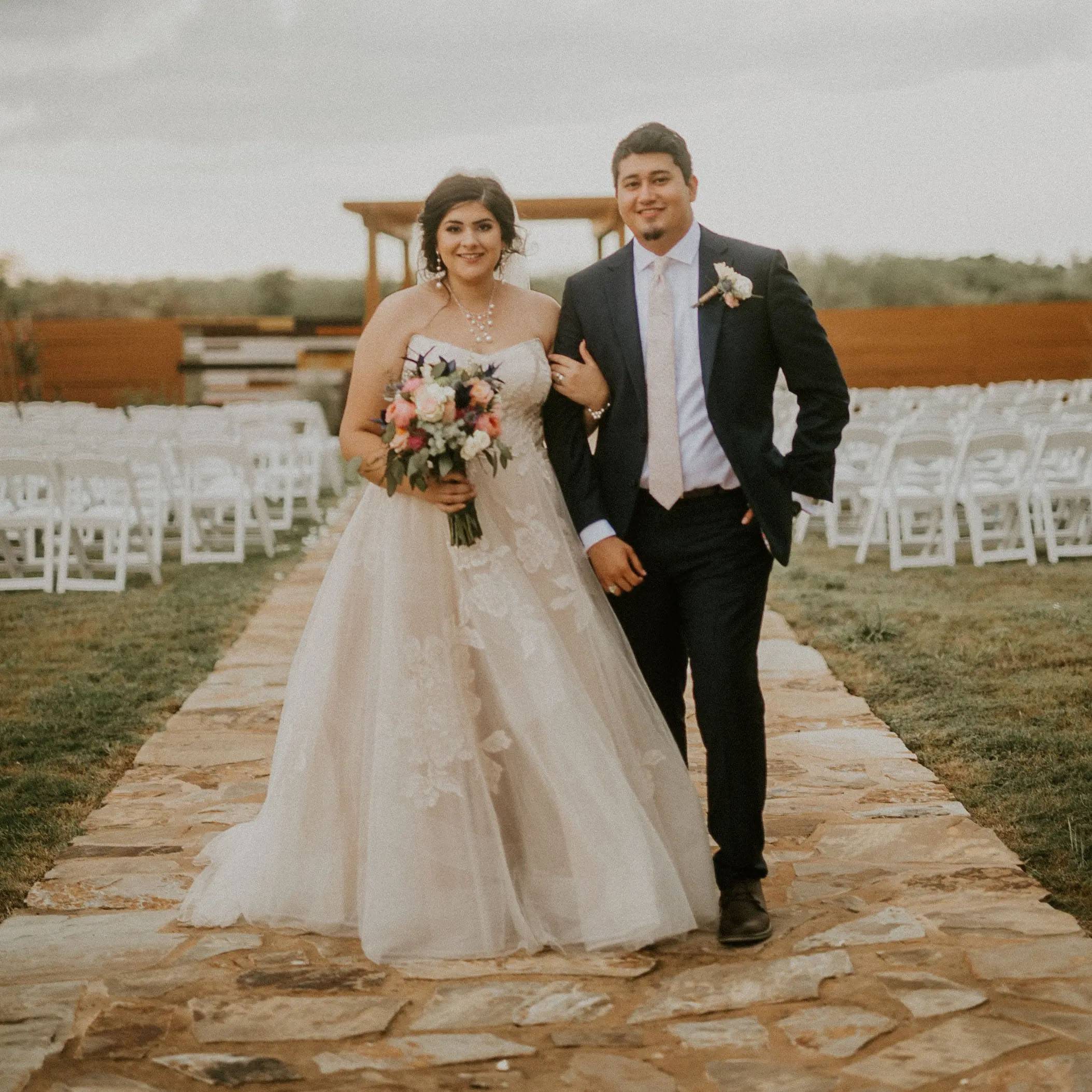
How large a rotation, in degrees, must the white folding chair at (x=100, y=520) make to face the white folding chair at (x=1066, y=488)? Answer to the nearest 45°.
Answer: approximately 45° to its right

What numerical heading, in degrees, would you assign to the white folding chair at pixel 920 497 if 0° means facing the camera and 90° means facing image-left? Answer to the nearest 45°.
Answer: approximately 135°

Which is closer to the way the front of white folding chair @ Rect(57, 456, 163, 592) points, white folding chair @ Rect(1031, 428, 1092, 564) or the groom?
the white folding chair

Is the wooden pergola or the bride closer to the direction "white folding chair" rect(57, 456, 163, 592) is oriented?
the wooden pergola

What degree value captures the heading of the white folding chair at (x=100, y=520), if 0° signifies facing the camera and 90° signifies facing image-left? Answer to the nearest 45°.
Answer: approximately 225°

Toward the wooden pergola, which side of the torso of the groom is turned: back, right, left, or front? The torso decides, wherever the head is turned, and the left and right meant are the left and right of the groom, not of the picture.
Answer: back

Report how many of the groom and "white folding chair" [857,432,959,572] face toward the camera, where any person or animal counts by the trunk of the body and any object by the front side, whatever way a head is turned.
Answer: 1

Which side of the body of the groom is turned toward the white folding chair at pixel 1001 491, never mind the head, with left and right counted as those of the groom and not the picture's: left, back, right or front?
back
